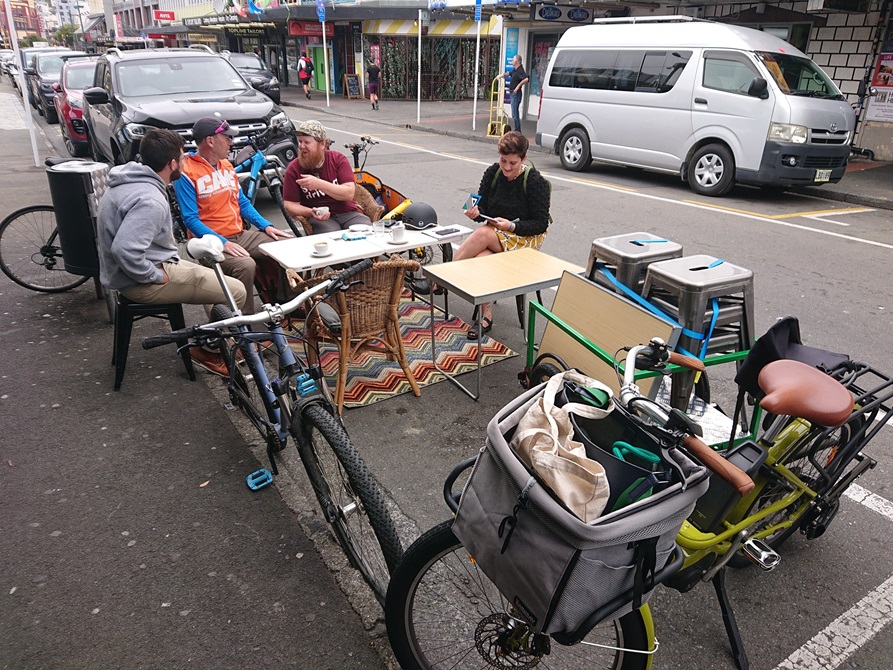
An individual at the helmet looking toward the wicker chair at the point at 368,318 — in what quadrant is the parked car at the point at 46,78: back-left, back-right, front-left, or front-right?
back-right

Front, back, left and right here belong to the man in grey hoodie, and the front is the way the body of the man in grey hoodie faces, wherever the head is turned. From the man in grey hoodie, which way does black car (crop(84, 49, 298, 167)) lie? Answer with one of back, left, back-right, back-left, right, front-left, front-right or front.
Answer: left

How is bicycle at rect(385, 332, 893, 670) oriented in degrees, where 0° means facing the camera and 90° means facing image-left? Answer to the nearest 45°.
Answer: approximately 45°

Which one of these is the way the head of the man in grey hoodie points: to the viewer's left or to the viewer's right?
to the viewer's right

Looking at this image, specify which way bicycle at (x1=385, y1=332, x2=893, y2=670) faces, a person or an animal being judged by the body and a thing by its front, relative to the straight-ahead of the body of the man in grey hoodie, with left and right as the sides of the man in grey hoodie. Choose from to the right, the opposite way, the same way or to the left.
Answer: the opposite way

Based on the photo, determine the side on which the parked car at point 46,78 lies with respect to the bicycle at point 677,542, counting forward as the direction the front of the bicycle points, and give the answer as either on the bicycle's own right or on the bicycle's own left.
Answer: on the bicycle's own right

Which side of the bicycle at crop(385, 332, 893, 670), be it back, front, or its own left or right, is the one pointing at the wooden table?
right

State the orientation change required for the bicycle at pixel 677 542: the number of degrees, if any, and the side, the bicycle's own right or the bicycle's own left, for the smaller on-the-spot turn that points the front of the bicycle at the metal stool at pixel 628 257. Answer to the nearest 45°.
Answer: approximately 135° to the bicycle's own right

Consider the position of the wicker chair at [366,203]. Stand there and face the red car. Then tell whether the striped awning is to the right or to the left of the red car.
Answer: right

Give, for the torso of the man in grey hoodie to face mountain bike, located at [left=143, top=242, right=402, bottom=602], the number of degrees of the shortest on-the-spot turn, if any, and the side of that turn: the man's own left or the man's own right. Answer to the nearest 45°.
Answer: approximately 90° to the man's own right

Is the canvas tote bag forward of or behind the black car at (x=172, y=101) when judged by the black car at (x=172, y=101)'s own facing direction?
forward

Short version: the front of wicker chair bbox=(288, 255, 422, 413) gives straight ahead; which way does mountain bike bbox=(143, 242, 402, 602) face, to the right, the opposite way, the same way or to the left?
the opposite way

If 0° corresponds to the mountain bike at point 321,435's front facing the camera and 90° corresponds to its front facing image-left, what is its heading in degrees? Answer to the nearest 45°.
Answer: approximately 315°

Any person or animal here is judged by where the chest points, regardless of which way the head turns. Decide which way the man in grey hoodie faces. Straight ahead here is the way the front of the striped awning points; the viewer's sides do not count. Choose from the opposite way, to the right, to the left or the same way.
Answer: to the left
